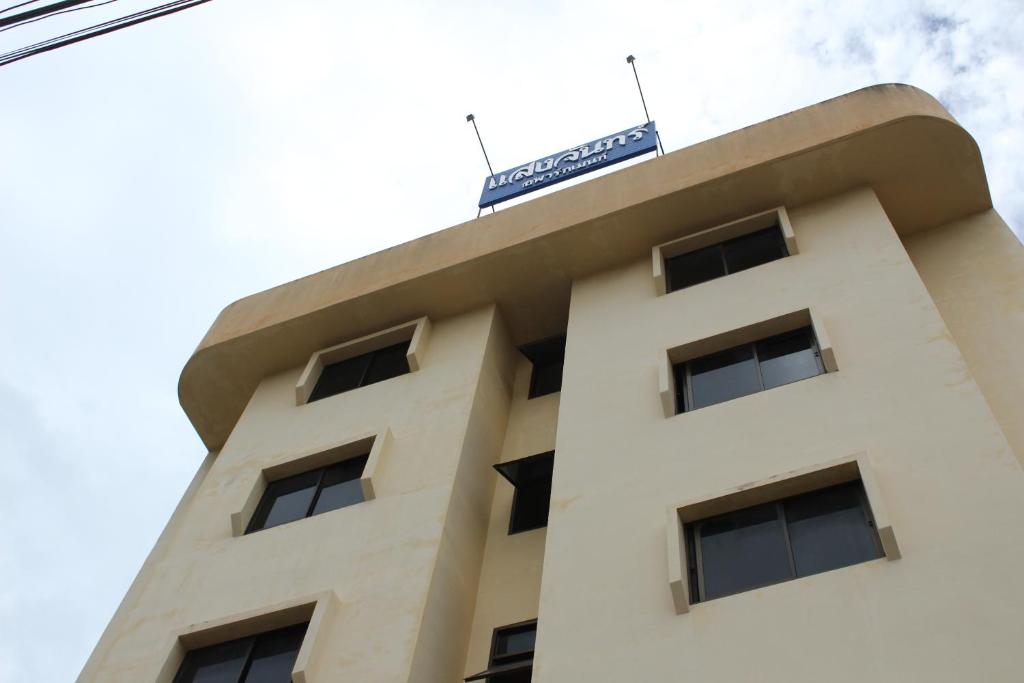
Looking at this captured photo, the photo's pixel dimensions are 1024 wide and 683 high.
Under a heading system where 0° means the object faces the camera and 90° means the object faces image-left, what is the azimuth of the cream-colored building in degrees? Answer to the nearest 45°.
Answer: approximately 45°

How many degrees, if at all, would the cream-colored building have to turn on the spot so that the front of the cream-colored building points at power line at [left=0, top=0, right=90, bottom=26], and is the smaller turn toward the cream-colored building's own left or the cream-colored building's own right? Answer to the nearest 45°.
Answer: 0° — it already faces it
